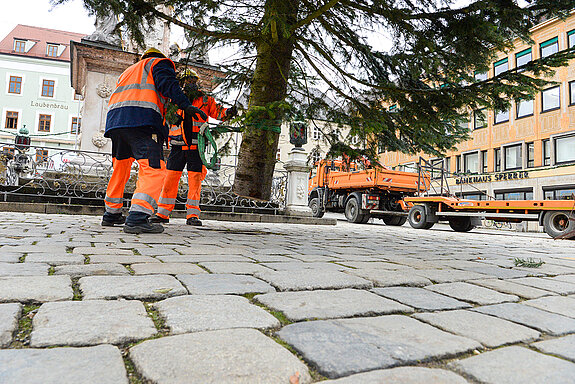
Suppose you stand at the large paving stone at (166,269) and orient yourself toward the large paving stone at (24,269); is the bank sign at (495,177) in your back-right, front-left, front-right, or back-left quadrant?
back-right

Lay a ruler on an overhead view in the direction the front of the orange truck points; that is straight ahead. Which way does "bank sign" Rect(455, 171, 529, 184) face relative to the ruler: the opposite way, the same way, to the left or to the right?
to the left

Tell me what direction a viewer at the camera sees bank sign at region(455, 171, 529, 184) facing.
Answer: facing the viewer and to the left of the viewer

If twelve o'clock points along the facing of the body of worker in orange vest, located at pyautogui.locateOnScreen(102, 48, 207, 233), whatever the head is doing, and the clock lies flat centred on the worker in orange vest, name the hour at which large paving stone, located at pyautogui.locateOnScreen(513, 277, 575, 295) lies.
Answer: The large paving stone is roughly at 3 o'clock from the worker in orange vest.

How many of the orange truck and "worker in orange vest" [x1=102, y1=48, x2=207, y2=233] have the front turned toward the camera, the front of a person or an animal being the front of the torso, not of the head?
0

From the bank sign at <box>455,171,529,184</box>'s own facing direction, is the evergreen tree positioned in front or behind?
in front

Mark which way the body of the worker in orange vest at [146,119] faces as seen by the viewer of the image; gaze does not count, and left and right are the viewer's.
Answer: facing away from the viewer and to the right of the viewer

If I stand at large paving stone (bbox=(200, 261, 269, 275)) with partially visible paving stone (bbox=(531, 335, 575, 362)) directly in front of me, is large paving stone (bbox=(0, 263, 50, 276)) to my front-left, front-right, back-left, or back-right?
back-right

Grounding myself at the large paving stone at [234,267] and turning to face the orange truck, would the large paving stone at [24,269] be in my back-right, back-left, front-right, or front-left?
back-left

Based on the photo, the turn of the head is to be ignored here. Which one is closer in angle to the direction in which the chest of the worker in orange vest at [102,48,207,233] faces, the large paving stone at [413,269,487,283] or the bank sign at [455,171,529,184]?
the bank sign
